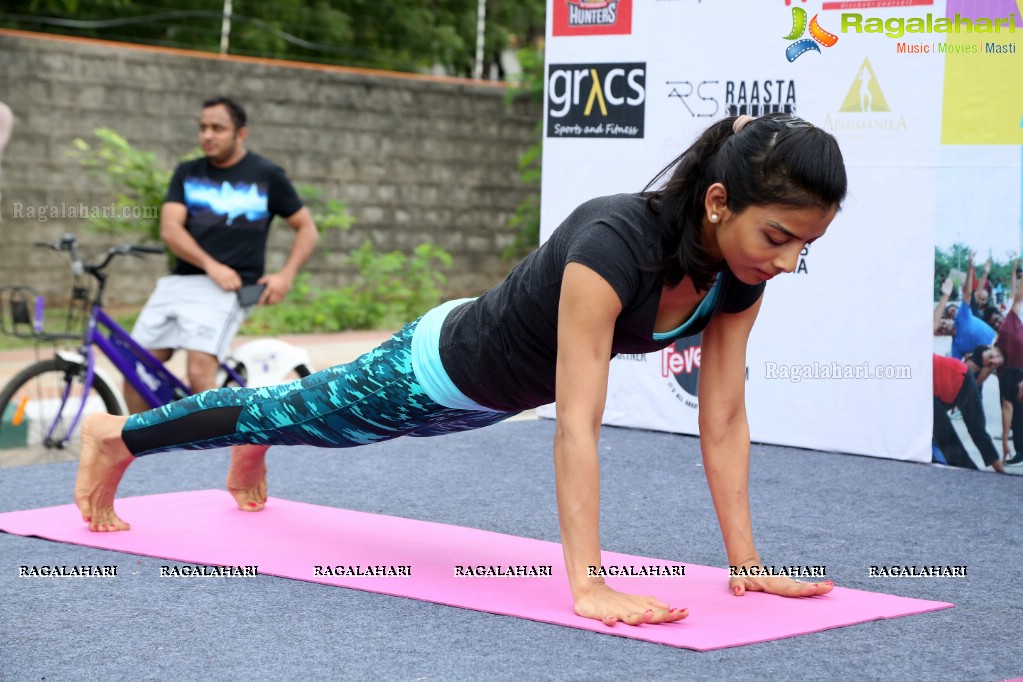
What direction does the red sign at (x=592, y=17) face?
toward the camera

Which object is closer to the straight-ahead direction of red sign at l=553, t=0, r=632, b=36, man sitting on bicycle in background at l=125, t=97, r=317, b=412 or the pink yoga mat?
the pink yoga mat

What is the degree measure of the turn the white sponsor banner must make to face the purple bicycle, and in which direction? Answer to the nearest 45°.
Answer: approximately 90° to its right

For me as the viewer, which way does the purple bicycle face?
facing the viewer and to the left of the viewer

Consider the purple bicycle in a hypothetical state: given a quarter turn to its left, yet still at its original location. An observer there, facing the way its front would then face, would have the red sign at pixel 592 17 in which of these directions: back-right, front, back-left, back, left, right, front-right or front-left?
front-left

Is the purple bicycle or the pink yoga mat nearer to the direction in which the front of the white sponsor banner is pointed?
the pink yoga mat

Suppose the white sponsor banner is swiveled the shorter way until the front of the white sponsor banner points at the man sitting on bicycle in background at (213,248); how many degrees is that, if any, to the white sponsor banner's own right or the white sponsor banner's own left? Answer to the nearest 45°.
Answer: approximately 90° to the white sponsor banner's own right
